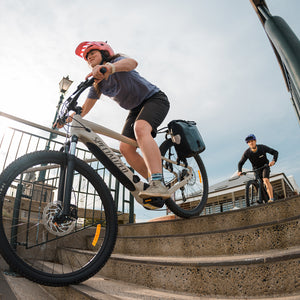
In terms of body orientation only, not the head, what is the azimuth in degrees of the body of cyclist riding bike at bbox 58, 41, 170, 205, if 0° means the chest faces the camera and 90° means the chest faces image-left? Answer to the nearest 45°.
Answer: approximately 45°

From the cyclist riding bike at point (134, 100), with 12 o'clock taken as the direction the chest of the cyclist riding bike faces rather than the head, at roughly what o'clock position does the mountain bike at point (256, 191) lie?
The mountain bike is roughly at 6 o'clock from the cyclist riding bike.

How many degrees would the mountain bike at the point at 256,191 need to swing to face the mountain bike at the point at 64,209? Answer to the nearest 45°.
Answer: approximately 45° to its left

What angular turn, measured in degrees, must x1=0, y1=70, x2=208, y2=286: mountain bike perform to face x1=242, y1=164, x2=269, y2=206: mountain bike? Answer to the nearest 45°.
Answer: approximately 180°

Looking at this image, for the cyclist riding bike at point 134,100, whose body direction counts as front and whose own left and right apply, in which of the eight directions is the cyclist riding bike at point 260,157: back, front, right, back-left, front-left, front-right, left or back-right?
back

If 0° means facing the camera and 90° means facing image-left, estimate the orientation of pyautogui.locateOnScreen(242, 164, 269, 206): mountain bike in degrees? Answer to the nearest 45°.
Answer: approximately 45°

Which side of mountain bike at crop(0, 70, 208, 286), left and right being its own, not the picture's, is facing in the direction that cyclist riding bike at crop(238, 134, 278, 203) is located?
back
